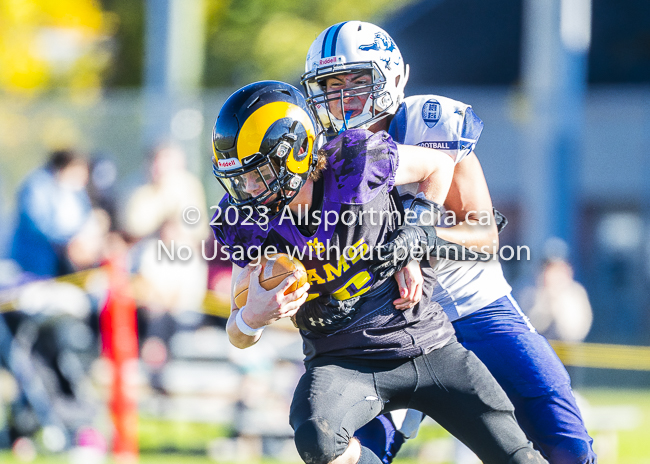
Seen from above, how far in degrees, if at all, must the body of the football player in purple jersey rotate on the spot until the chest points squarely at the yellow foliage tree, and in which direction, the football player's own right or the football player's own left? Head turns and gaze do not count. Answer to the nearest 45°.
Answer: approximately 90° to the football player's own right

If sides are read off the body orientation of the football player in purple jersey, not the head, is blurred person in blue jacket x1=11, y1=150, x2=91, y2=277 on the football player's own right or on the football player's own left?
on the football player's own right

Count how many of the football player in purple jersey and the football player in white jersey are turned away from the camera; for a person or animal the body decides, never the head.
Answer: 0

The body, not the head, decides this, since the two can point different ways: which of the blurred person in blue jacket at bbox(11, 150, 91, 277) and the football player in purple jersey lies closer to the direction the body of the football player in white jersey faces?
the football player in purple jersey

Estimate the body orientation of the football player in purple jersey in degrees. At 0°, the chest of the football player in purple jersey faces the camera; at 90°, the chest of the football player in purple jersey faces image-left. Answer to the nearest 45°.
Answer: approximately 45°

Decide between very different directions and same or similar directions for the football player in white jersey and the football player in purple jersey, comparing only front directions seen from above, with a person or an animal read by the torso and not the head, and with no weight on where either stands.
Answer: same or similar directions

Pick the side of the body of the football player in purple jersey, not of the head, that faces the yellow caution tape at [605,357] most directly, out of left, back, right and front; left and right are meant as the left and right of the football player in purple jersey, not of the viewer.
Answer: back

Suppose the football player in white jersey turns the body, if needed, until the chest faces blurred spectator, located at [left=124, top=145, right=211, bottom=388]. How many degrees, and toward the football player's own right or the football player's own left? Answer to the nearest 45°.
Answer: approximately 90° to the football player's own right

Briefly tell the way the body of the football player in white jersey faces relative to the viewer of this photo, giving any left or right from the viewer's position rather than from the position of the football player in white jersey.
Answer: facing the viewer and to the left of the viewer

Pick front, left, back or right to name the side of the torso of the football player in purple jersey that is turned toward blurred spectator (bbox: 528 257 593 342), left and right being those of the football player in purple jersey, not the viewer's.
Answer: back

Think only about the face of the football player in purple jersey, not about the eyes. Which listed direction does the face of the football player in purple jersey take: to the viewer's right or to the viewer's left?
to the viewer's left
